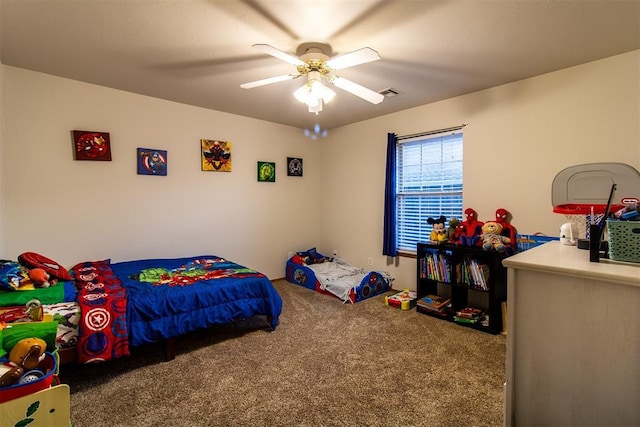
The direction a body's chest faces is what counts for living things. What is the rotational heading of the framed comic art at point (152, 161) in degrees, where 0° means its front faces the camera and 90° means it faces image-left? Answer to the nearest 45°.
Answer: approximately 0°

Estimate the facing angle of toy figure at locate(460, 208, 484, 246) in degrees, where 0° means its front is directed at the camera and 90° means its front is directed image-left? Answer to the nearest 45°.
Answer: approximately 45°

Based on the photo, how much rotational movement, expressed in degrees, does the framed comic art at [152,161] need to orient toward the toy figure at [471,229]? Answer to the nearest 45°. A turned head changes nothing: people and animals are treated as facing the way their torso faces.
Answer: approximately 45° to its left

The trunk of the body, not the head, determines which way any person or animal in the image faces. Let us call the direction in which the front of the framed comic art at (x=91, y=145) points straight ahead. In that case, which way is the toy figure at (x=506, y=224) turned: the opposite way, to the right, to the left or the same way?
to the right

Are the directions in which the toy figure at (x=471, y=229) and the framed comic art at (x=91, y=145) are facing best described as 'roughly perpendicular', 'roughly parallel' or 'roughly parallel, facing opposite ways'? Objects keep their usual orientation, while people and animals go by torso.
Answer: roughly perpendicular

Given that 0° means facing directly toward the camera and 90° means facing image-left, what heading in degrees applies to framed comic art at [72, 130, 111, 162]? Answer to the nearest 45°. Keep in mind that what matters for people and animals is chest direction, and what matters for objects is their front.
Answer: approximately 0°

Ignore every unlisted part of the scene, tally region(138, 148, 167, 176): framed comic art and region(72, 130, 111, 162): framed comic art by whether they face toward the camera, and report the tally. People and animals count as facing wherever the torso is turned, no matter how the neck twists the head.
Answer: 2

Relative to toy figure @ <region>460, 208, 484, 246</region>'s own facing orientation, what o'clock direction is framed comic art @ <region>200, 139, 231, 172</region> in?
The framed comic art is roughly at 1 o'clock from the toy figure.

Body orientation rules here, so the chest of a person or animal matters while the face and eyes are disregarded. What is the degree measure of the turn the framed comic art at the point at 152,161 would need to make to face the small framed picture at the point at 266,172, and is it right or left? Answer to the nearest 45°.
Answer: approximately 90° to its left

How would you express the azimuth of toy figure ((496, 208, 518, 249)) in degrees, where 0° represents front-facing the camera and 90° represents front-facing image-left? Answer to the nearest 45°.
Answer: approximately 45°

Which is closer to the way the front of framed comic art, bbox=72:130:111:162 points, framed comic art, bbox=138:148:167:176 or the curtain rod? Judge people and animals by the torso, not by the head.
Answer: the curtain rod
